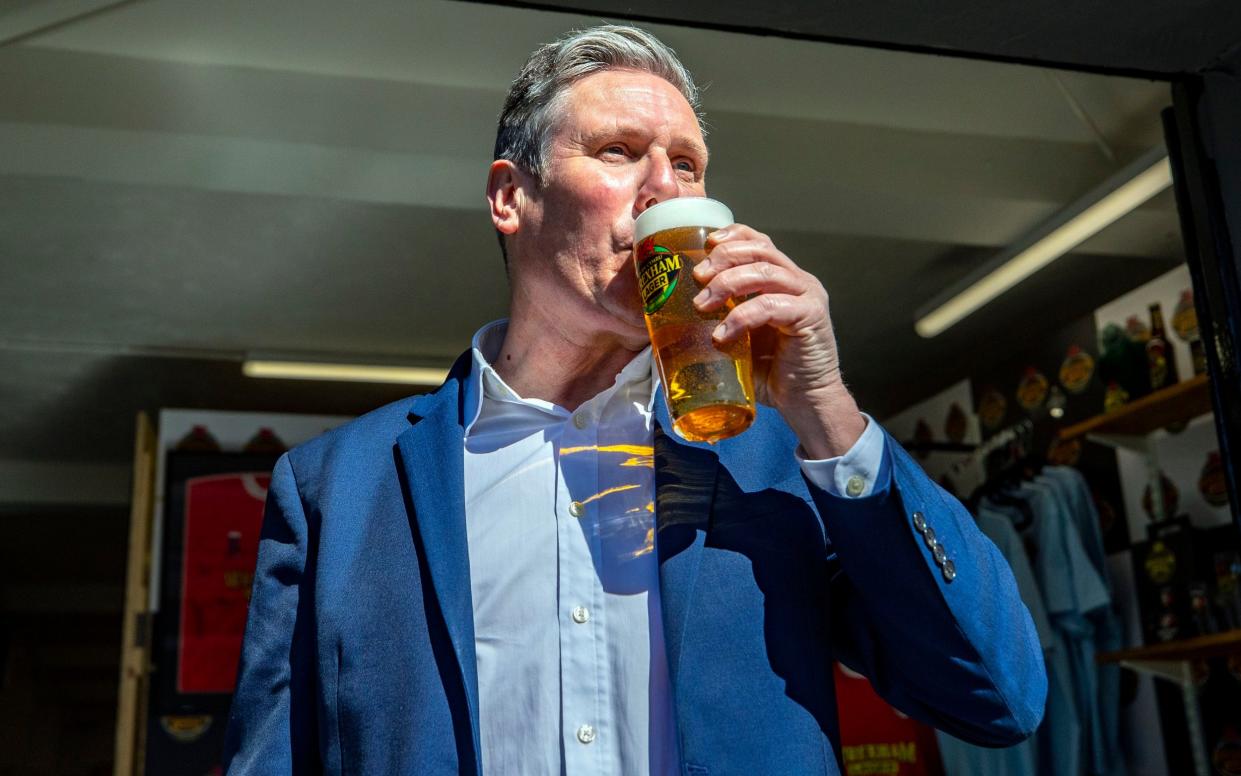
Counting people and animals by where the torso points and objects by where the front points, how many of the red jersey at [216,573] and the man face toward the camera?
2

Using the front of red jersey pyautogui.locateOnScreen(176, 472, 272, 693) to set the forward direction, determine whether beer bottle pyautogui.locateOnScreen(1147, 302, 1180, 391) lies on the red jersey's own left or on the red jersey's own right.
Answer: on the red jersey's own left

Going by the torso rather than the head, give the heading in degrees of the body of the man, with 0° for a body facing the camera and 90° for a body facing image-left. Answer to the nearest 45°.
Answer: approximately 0°

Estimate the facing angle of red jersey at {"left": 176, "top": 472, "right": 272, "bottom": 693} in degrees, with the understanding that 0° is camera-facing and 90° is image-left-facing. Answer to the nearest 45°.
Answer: approximately 0°

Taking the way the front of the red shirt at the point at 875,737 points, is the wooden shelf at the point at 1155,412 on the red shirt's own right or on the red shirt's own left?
on the red shirt's own left

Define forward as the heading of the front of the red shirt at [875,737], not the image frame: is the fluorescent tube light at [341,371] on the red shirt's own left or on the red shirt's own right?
on the red shirt's own right

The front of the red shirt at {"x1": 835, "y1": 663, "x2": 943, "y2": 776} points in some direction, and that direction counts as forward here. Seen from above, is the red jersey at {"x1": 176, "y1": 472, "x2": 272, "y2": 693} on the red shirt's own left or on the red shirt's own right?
on the red shirt's own right

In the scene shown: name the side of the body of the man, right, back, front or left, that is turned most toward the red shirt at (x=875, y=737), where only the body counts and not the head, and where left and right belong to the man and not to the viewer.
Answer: back

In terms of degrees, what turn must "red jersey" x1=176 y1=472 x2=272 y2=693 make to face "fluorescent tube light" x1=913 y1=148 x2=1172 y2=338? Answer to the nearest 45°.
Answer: approximately 45° to its left

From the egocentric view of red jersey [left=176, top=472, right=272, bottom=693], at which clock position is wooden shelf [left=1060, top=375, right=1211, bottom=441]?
The wooden shelf is roughly at 10 o'clock from the red jersey.
